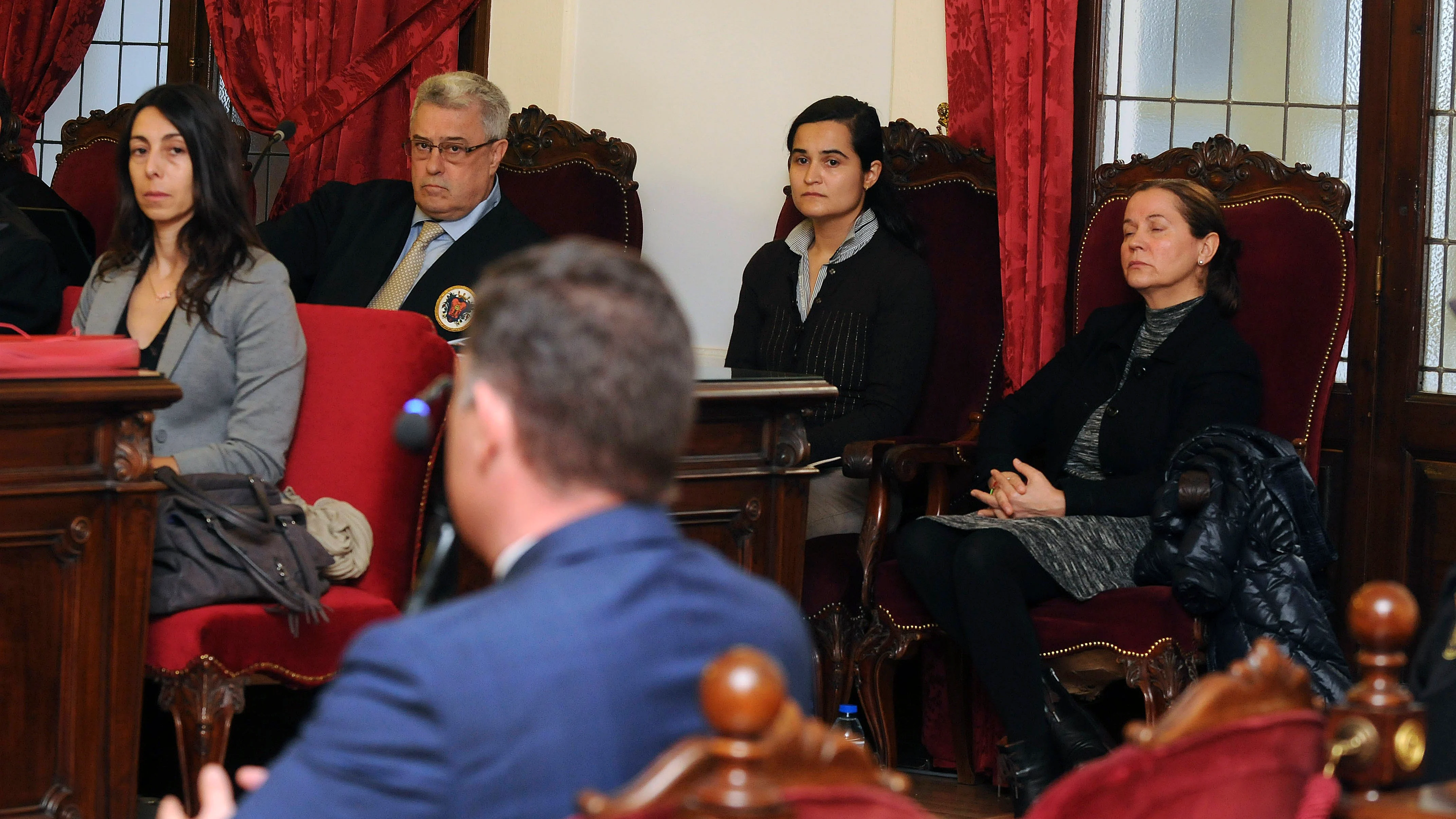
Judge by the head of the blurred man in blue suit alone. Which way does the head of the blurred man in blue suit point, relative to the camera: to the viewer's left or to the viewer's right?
to the viewer's left

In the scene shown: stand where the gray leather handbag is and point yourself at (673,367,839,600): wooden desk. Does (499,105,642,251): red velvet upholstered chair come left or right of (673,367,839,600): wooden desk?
left

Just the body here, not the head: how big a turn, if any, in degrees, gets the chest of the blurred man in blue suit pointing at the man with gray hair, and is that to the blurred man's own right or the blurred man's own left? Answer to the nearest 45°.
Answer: approximately 45° to the blurred man's own right

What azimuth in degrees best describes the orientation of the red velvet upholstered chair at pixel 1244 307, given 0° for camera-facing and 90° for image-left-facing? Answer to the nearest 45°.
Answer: approximately 45°

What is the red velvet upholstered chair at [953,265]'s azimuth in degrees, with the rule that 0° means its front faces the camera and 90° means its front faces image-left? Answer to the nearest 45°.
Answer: approximately 45°
